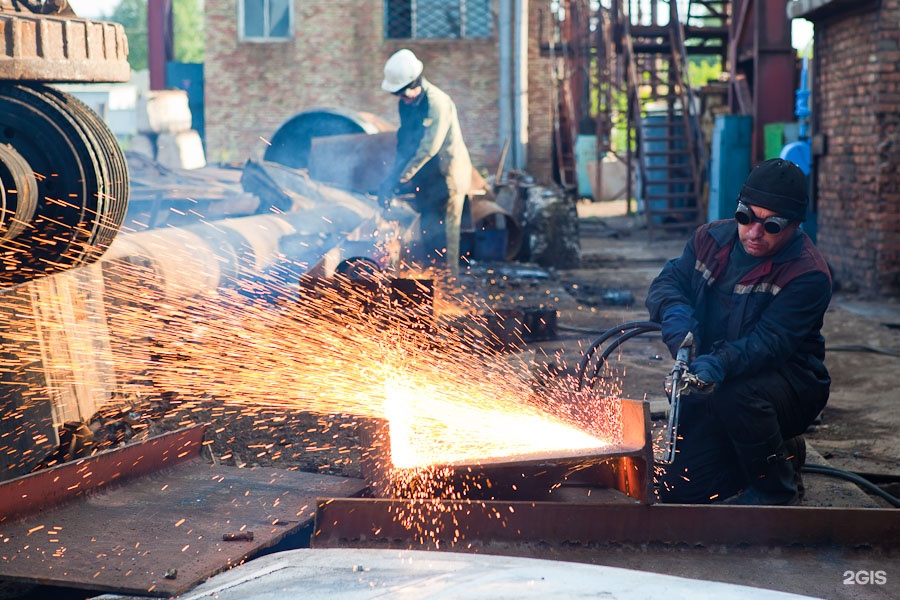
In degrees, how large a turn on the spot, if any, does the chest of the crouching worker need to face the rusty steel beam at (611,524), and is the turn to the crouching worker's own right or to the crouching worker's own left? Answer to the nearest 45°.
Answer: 0° — they already face it

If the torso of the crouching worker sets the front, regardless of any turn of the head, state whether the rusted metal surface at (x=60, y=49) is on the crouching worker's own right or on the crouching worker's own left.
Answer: on the crouching worker's own right

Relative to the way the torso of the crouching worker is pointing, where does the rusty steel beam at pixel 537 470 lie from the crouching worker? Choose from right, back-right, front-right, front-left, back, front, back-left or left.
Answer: front

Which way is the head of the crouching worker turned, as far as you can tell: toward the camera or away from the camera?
toward the camera

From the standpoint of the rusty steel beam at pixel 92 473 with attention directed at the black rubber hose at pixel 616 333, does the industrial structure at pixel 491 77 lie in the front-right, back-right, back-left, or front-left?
front-left

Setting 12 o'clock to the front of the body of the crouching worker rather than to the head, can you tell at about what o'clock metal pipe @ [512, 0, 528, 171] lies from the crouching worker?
The metal pipe is roughly at 4 o'clock from the crouching worker.

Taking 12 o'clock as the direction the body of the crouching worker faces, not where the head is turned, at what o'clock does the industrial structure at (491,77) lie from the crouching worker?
The industrial structure is roughly at 4 o'clock from the crouching worker.

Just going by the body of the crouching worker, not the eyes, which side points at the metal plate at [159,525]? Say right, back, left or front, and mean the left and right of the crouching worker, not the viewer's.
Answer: front

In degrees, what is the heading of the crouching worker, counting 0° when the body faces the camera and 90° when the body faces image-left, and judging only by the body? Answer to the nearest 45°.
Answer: approximately 45°

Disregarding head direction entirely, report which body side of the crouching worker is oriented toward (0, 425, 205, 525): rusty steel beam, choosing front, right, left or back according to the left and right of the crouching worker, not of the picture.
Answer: front
